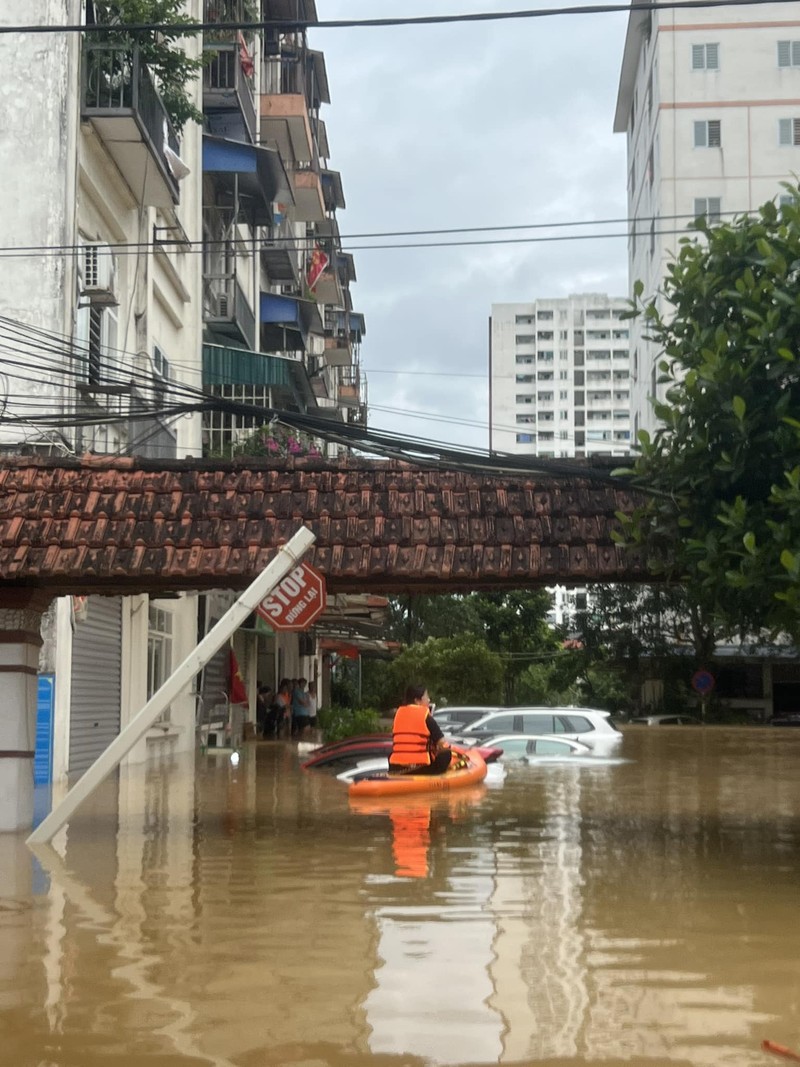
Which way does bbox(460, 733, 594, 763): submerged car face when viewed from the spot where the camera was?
facing to the left of the viewer

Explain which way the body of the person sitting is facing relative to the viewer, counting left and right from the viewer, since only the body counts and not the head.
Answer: facing away from the viewer and to the right of the viewer

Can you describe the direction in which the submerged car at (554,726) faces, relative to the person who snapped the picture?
facing to the left of the viewer

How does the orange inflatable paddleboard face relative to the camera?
to the viewer's right

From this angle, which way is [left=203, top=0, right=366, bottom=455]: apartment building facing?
to the viewer's right

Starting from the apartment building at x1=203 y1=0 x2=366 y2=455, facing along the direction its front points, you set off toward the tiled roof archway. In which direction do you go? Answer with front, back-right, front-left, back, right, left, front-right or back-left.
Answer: right

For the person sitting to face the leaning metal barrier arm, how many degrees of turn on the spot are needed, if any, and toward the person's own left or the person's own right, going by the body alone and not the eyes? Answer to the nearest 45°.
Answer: approximately 135° to the person's own right

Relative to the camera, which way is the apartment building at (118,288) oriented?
to the viewer's right
